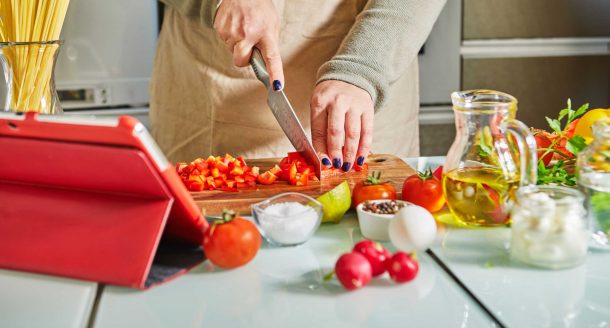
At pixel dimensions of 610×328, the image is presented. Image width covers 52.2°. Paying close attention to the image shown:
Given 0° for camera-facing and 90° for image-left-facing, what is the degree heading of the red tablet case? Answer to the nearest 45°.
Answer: approximately 225°

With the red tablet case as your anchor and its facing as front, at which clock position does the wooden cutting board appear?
The wooden cutting board is roughly at 12 o'clock from the red tablet case.

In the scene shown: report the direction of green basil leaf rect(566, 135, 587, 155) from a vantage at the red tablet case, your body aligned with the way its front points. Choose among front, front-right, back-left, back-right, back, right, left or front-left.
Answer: front-right

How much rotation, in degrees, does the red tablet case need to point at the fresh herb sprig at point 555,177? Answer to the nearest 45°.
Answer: approximately 45° to its right

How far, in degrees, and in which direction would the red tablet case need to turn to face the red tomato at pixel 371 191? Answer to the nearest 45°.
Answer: approximately 45° to its right

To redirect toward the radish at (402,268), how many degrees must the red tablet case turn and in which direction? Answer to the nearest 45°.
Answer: approximately 90° to its right

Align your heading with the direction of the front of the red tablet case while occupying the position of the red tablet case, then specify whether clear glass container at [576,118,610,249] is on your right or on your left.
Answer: on your right
